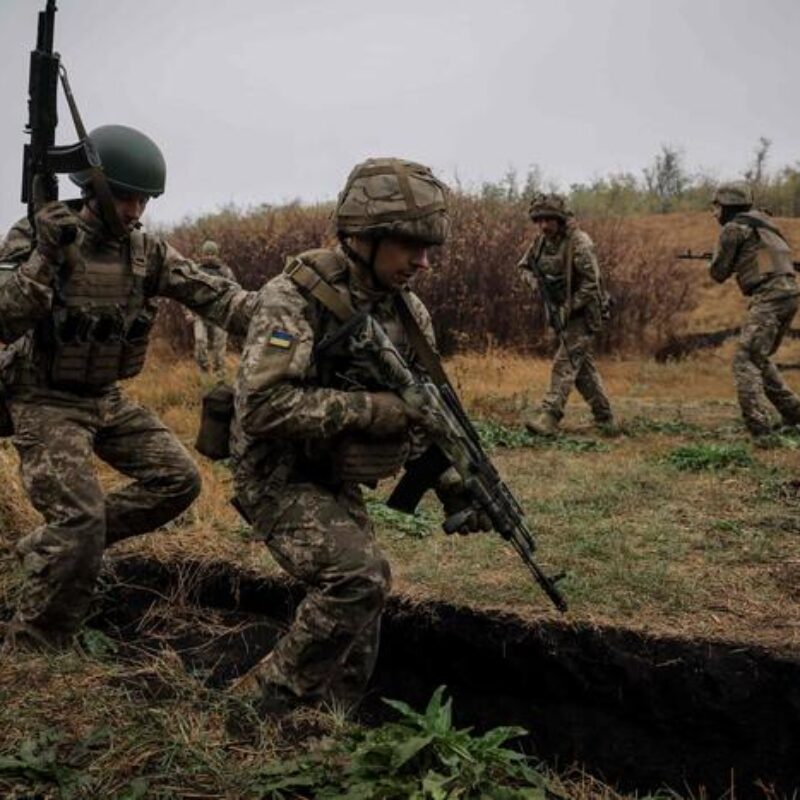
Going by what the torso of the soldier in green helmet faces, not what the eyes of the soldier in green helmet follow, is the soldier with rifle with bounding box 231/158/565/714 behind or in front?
in front

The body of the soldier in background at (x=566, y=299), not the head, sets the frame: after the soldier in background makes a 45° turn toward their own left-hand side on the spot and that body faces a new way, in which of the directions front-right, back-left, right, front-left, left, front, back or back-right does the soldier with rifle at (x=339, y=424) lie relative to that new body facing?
front

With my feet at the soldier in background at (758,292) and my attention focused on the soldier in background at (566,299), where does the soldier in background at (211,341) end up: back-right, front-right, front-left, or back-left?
front-right

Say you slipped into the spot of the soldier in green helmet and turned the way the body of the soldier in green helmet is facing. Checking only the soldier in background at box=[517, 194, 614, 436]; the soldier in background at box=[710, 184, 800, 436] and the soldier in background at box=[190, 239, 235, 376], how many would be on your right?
0

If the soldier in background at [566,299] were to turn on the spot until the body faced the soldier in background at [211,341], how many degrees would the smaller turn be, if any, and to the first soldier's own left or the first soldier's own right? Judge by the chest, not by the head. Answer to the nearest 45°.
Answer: approximately 90° to the first soldier's own right

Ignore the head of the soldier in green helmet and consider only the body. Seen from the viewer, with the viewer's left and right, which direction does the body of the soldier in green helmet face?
facing the viewer and to the right of the viewer

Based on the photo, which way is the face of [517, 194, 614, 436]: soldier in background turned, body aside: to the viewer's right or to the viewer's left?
to the viewer's left

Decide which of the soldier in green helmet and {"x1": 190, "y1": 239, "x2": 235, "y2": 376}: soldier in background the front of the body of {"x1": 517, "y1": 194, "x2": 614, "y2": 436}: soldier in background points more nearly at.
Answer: the soldier in green helmet

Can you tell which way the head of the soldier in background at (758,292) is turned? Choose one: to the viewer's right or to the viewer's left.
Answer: to the viewer's left

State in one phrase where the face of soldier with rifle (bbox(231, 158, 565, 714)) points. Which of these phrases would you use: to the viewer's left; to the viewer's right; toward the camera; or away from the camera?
to the viewer's right

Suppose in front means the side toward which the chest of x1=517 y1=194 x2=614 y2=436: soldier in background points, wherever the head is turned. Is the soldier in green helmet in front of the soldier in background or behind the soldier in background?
in front

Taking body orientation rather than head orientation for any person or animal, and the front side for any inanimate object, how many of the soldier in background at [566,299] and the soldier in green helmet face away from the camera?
0

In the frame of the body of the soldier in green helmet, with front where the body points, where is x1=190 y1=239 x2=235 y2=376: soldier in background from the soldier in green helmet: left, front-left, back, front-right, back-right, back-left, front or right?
back-left

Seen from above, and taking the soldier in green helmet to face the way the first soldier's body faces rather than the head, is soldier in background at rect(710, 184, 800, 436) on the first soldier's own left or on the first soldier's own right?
on the first soldier's own left

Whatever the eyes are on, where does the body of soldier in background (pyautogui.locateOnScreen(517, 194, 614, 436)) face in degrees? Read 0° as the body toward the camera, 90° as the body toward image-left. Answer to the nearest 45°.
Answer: approximately 45°
